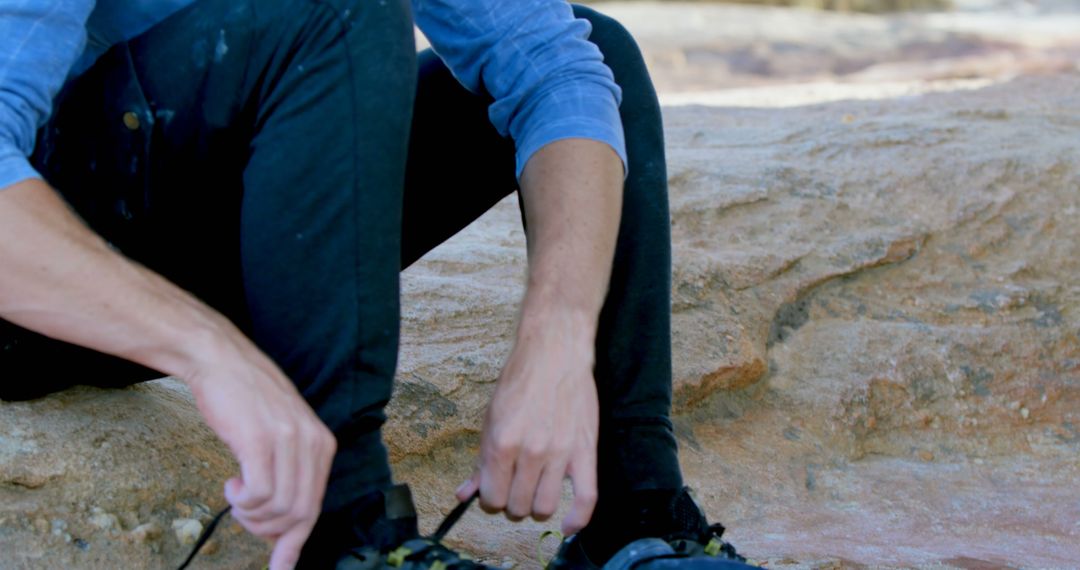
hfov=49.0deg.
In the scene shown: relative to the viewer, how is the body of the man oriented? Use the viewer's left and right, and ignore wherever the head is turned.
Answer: facing the viewer and to the right of the viewer
